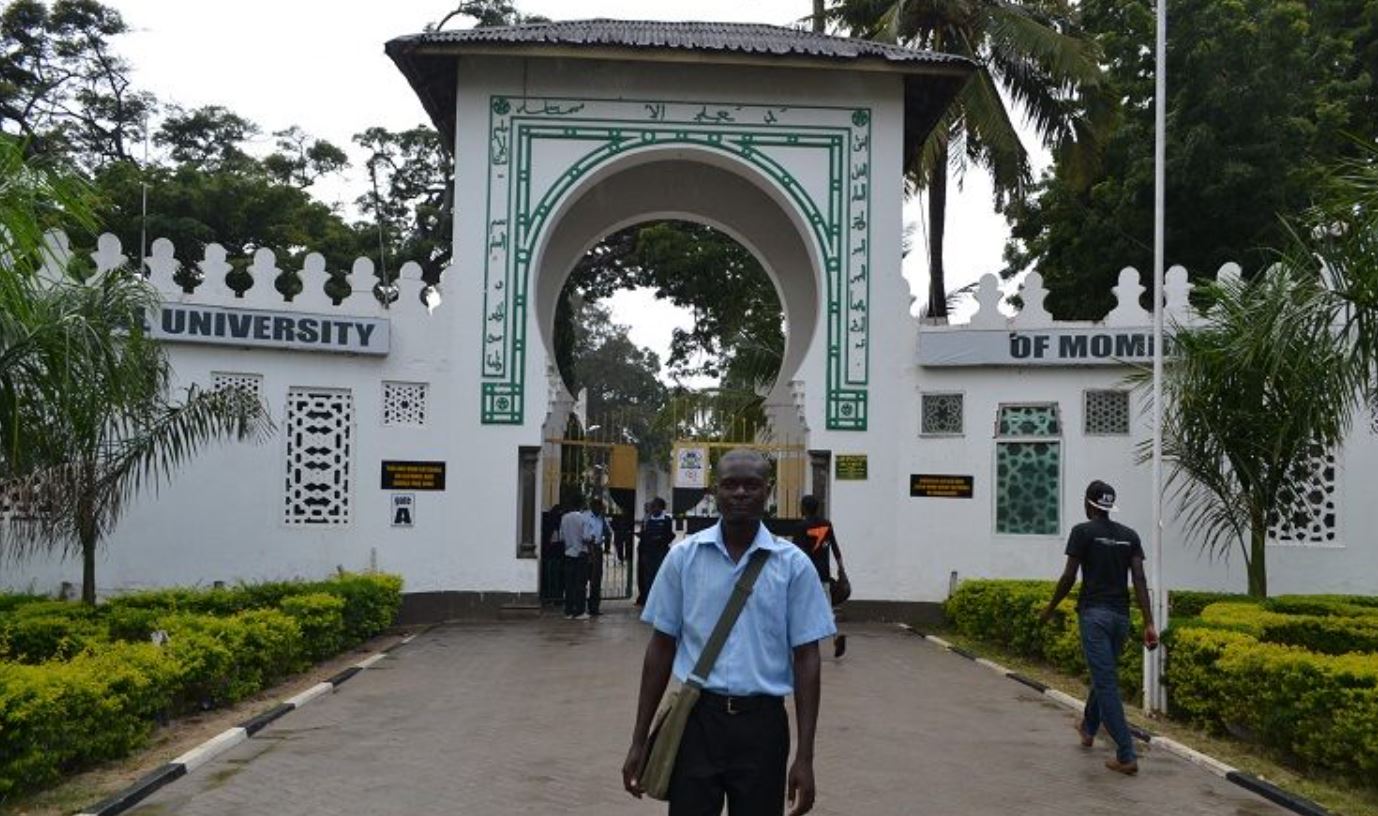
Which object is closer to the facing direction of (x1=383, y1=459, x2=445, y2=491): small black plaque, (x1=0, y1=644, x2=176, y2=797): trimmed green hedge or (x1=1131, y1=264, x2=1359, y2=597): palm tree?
the trimmed green hedge

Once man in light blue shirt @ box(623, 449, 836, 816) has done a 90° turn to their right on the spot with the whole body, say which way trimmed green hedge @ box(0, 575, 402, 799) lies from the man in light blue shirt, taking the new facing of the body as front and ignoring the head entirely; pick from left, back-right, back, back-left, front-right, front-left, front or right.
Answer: front-right

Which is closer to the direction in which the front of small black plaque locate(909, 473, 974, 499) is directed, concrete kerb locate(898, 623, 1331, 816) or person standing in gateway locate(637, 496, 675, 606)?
the concrete kerb

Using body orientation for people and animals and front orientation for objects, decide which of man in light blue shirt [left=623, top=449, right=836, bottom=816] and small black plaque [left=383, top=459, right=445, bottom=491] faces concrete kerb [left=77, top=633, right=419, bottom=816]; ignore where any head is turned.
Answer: the small black plaque

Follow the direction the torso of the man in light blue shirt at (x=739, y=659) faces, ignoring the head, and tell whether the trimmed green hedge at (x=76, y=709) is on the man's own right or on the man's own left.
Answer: on the man's own right

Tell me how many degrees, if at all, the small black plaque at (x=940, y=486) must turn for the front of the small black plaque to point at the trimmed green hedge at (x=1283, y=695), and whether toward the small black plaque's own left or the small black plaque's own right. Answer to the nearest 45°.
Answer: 0° — it already faces it

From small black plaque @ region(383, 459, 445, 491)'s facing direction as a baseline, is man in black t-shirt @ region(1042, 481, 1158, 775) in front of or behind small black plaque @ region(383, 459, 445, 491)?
in front

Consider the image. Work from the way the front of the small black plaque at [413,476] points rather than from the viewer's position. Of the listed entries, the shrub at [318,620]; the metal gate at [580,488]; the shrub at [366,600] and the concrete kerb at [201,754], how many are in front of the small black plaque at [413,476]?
3

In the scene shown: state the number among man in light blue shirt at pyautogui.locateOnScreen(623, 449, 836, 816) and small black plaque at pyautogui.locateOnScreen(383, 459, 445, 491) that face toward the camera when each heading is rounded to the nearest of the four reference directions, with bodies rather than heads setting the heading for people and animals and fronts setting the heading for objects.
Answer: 2

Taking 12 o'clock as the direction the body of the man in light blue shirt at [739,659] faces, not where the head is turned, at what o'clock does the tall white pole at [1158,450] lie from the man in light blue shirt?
The tall white pole is roughly at 7 o'clock from the man in light blue shirt.

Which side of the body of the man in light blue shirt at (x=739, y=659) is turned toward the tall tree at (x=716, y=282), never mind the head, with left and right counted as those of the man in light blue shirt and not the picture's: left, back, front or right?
back

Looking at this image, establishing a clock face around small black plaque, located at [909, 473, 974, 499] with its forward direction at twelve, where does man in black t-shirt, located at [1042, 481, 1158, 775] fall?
The man in black t-shirt is roughly at 12 o'clock from the small black plaque.
